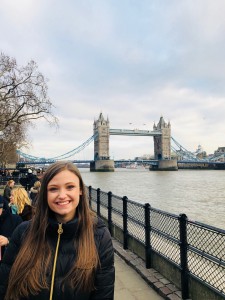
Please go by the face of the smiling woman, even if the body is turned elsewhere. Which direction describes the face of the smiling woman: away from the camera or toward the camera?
toward the camera

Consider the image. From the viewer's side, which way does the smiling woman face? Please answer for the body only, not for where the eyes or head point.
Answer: toward the camera
